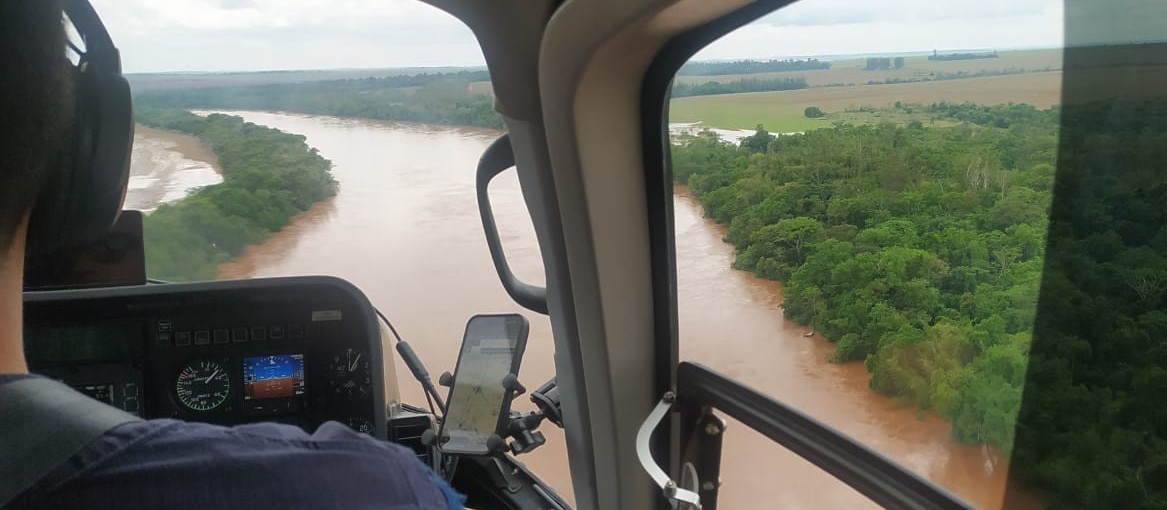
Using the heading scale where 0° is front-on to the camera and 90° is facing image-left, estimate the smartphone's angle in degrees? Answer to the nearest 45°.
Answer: approximately 0°
